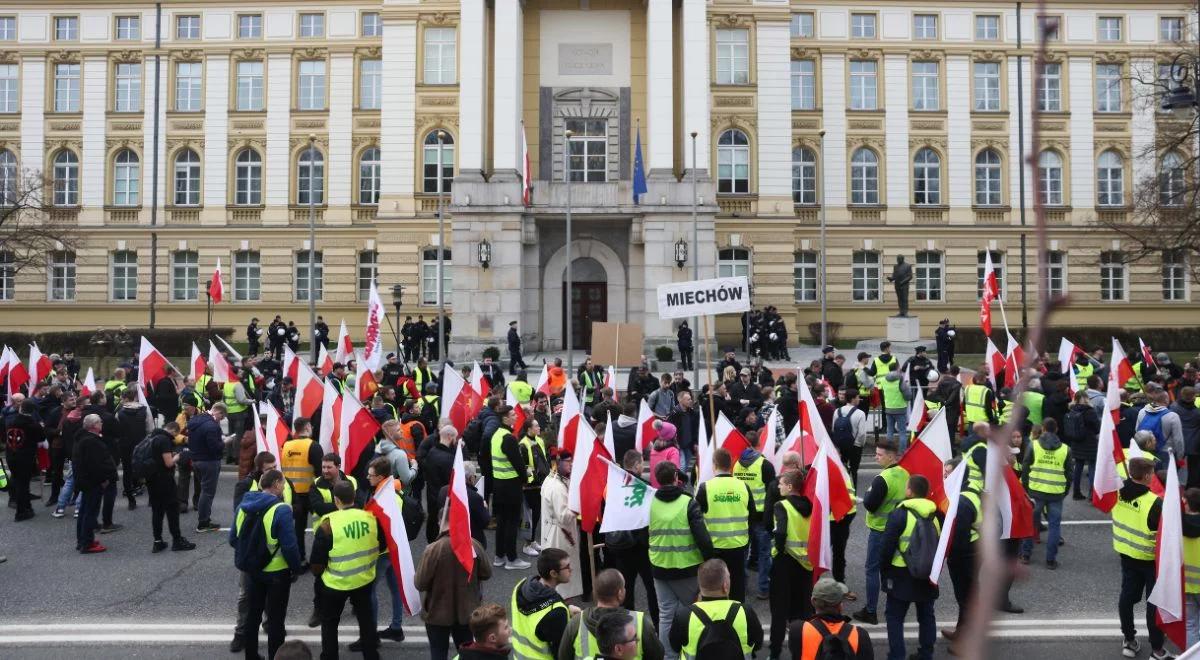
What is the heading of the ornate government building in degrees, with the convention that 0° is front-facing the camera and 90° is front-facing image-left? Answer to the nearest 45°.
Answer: approximately 0°
